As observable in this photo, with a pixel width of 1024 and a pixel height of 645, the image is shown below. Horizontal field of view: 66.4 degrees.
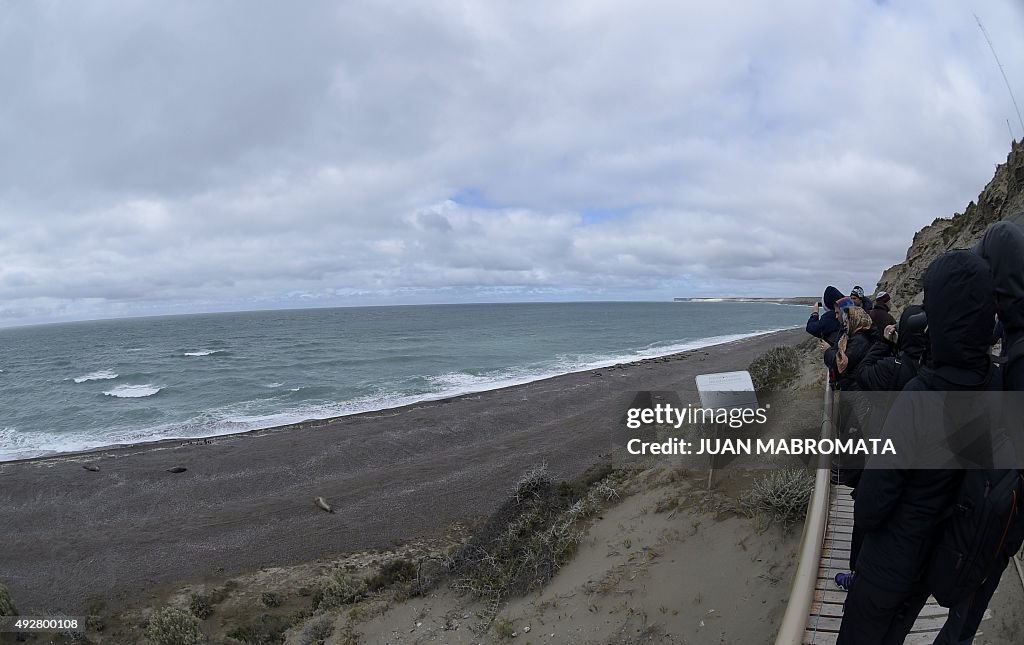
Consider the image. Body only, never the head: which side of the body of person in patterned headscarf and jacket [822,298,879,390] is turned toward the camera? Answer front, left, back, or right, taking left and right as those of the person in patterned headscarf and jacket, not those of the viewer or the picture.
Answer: left
